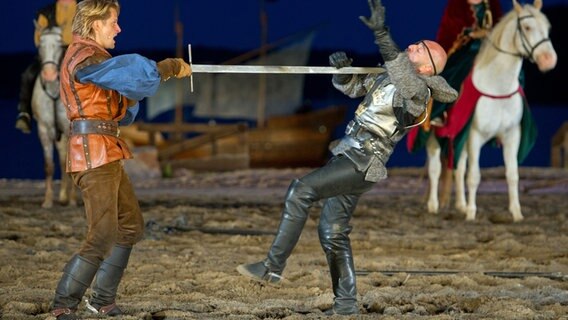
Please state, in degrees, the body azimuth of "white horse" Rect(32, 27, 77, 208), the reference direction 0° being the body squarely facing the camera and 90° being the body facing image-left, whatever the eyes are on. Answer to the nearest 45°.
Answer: approximately 0°

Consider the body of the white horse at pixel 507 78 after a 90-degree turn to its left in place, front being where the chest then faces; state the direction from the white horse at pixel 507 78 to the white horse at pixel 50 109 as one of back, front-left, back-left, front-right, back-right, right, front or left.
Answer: back-left

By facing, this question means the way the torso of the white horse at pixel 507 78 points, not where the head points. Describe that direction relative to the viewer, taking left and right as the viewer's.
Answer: facing the viewer and to the right of the viewer
